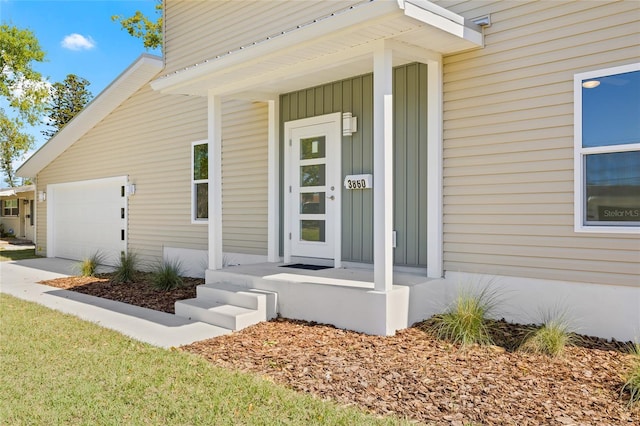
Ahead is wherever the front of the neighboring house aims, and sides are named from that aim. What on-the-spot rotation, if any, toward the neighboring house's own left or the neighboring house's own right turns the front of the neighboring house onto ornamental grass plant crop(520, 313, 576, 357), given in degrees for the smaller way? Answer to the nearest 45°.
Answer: approximately 45° to the neighboring house's own left

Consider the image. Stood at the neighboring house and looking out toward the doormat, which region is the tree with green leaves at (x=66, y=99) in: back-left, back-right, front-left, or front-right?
back-left
